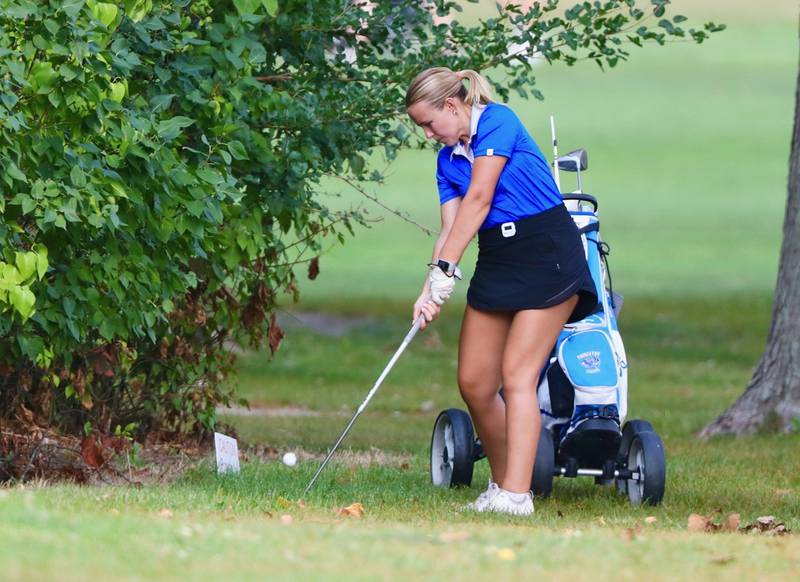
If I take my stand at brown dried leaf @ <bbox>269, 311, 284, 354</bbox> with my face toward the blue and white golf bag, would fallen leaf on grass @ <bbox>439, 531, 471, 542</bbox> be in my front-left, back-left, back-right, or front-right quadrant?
front-right

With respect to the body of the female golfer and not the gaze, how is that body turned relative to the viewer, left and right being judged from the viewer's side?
facing the viewer and to the left of the viewer

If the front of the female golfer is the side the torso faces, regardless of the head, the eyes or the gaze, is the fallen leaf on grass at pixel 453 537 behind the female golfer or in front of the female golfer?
in front

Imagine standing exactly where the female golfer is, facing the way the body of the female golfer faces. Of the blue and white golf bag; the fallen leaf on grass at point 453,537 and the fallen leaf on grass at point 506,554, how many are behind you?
1

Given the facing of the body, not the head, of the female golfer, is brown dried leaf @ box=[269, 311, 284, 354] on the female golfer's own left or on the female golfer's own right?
on the female golfer's own right

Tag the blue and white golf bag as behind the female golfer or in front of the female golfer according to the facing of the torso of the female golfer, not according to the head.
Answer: behind

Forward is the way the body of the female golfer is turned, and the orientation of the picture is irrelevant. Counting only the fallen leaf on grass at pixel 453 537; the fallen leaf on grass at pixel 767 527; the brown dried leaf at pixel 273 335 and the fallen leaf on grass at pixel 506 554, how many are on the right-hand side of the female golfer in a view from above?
1

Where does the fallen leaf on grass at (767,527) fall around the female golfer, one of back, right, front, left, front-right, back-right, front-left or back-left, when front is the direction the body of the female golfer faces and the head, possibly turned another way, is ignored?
back-left

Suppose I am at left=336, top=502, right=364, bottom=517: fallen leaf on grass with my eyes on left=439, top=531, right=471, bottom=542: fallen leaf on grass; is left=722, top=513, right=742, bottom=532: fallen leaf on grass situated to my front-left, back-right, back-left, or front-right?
front-left

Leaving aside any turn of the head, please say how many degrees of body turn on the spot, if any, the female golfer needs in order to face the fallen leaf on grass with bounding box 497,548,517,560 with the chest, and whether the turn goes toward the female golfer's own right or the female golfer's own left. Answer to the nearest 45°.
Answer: approximately 45° to the female golfer's own left

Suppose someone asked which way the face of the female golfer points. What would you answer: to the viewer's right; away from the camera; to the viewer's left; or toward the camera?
to the viewer's left
